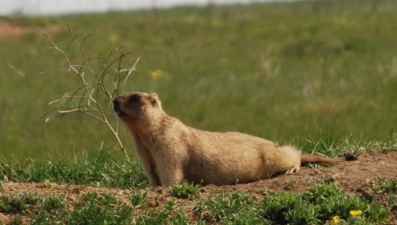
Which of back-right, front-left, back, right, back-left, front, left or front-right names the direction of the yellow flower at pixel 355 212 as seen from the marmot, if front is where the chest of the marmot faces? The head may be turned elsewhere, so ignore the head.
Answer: back-left

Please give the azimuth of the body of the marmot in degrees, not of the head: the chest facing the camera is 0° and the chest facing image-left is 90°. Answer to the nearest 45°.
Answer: approximately 90°

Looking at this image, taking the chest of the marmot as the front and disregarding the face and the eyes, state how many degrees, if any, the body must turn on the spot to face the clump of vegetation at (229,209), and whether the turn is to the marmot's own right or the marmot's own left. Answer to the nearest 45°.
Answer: approximately 90° to the marmot's own left

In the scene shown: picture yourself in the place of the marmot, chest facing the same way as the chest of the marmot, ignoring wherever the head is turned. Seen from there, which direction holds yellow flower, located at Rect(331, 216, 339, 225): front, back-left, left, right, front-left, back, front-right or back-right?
back-left

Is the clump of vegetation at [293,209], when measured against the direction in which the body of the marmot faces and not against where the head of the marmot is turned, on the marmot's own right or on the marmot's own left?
on the marmot's own left

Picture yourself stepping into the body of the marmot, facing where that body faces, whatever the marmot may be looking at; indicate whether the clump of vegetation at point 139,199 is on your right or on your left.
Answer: on your left

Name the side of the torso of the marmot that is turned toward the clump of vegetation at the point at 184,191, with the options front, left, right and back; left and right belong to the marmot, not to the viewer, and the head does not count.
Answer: left

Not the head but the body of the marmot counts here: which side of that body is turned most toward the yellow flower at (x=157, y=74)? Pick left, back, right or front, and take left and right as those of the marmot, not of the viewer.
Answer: right
